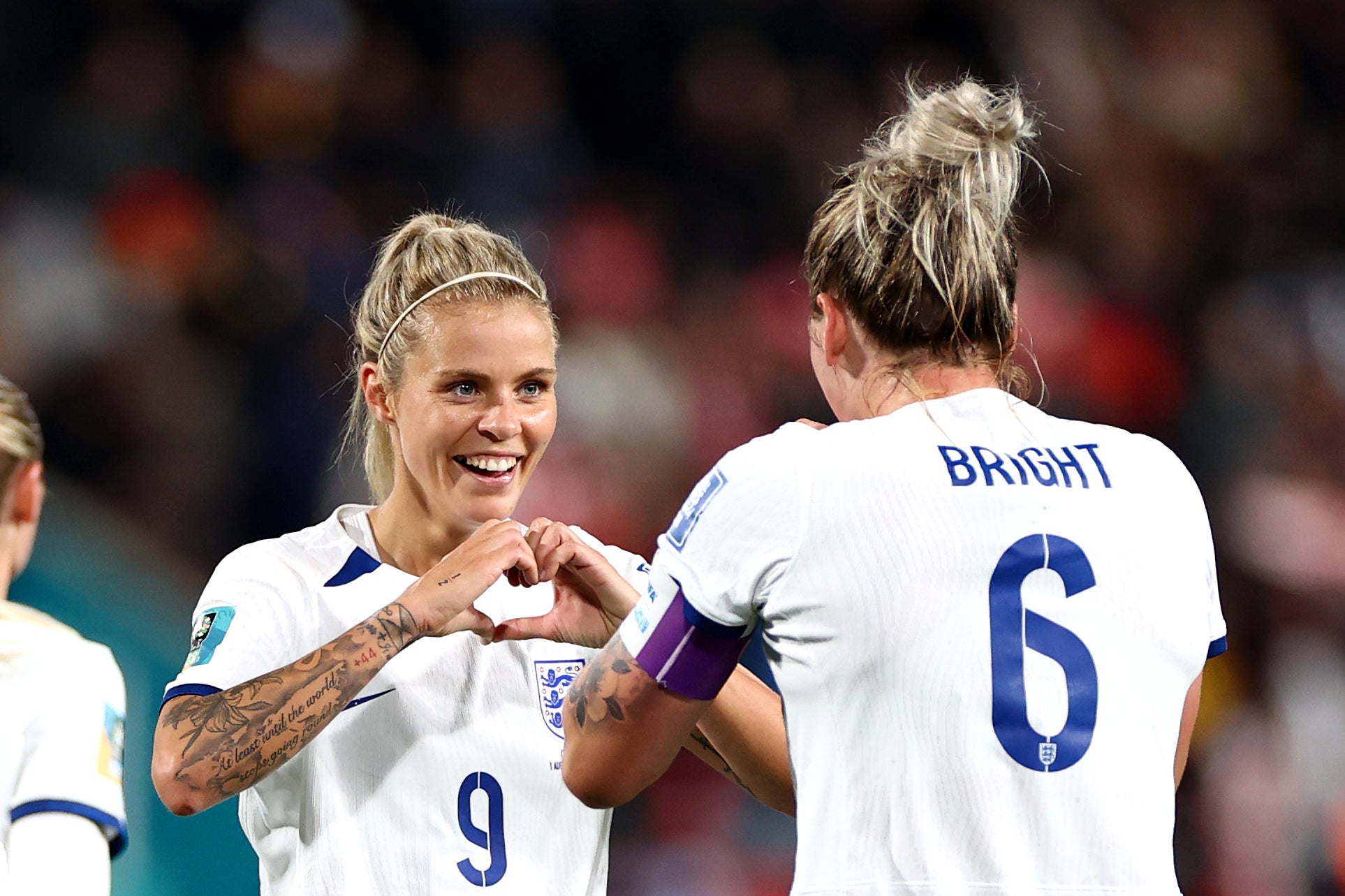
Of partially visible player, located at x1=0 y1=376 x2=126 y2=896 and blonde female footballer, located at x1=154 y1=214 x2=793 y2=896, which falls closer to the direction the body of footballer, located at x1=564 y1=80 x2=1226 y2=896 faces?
the blonde female footballer

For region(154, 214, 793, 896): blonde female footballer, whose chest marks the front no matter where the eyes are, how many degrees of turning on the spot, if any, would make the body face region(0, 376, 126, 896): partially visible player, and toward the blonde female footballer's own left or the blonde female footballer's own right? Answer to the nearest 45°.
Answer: approximately 90° to the blonde female footballer's own right

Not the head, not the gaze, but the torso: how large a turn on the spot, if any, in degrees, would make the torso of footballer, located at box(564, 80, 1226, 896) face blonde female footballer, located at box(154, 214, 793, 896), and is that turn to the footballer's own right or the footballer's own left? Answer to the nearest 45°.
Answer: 0° — they already face them

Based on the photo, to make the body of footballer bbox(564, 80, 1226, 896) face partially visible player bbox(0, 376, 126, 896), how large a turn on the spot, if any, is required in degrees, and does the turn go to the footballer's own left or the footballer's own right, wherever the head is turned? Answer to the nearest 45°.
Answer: approximately 45° to the footballer's own left

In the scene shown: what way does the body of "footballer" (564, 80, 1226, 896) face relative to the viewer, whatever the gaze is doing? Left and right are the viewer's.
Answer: facing away from the viewer and to the left of the viewer

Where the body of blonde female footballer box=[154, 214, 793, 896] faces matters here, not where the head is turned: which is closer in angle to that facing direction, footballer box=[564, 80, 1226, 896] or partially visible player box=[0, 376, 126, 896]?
the footballer

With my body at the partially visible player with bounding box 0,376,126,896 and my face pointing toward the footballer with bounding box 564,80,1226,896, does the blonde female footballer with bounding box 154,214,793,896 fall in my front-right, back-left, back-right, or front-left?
front-left

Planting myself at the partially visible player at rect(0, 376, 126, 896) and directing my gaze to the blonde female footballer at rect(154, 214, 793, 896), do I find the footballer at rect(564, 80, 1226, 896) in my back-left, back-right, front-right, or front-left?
front-right

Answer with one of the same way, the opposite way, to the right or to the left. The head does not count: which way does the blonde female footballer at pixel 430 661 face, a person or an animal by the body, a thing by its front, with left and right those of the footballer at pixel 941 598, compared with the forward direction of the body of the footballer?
the opposite way

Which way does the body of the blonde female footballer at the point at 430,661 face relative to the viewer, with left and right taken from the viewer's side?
facing the viewer and to the right of the viewer

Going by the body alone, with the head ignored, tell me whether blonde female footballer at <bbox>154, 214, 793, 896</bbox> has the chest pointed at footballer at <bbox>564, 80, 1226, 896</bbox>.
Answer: yes
